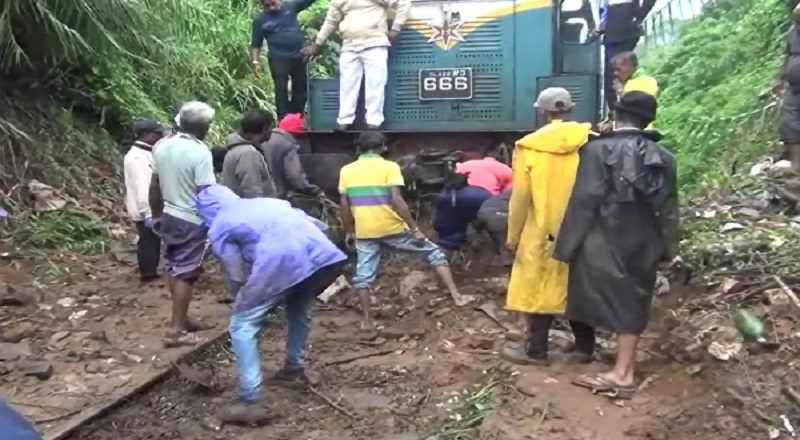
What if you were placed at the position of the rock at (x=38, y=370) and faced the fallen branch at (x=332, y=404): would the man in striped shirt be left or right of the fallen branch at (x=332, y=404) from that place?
left

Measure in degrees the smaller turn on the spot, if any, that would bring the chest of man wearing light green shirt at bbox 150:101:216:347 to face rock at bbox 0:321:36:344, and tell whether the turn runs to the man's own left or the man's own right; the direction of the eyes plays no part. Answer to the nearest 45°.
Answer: approximately 135° to the man's own left

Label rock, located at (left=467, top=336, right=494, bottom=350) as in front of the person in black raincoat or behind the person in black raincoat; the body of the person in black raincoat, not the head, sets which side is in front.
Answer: in front

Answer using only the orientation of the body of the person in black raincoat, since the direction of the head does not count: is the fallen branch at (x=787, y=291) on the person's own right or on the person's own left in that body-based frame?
on the person's own right

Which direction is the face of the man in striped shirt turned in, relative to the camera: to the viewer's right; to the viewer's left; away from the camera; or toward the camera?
away from the camera

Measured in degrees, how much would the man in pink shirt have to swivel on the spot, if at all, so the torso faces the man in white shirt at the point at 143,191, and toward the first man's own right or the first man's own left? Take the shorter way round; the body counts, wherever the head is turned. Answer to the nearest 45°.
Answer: approximately 135° to the first man's own left

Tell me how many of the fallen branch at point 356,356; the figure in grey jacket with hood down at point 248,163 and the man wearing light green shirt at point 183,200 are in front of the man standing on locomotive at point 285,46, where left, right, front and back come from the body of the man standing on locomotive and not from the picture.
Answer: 3

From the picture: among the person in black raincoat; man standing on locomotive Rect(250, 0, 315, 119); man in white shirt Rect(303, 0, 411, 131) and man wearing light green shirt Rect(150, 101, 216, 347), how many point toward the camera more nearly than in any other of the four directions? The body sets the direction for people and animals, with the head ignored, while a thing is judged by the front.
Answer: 2

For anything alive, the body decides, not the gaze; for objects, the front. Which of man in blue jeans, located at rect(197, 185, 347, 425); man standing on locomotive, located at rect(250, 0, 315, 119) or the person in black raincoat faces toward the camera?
the man standing on locomotive

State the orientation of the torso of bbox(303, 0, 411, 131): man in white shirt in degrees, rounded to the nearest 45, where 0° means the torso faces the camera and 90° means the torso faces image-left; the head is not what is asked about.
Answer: approximately 0°

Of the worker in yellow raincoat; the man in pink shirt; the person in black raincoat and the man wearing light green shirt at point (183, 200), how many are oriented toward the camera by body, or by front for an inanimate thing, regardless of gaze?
0

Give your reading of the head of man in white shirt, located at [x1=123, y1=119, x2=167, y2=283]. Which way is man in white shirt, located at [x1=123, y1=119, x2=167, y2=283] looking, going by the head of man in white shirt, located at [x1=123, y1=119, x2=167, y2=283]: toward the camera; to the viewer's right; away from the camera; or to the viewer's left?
to the viewer's right

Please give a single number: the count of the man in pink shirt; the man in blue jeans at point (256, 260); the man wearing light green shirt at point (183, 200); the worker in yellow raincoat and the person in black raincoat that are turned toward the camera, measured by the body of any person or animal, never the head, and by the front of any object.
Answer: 0

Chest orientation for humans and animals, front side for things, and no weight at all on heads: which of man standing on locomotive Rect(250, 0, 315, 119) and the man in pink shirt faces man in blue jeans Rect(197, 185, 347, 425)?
the man standing on locomotive

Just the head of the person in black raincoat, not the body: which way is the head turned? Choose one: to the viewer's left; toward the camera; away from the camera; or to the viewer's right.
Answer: away from the camera

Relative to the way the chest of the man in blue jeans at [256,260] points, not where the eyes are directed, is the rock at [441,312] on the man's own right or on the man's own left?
on the man's own right
